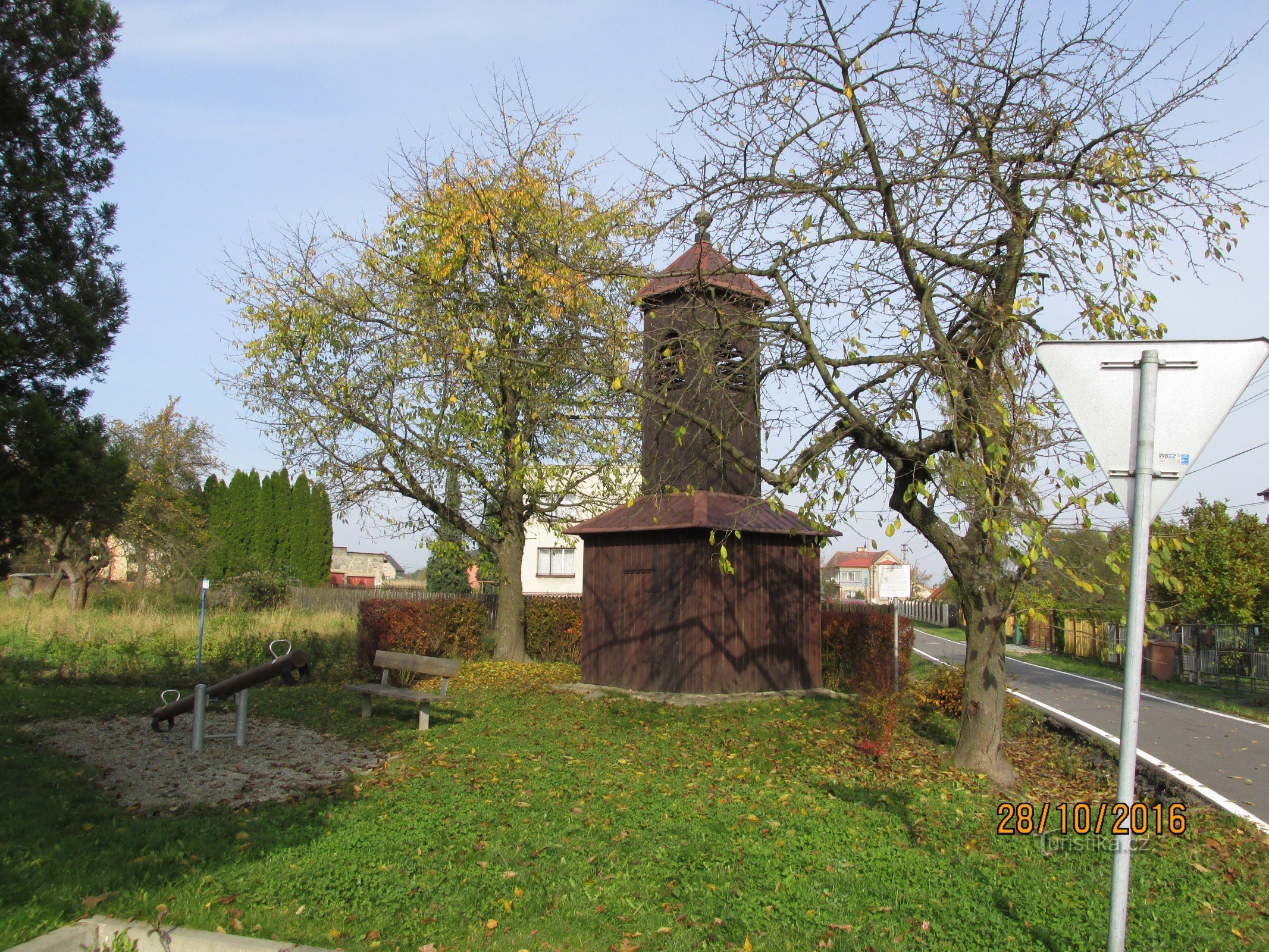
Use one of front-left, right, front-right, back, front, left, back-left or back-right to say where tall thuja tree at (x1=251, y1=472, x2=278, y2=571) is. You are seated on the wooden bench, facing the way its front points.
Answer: back-right

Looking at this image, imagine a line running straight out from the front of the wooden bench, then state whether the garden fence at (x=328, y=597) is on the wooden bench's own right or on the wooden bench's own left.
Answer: on the wooden bench's own right

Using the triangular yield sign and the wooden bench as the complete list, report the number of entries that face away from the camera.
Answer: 1

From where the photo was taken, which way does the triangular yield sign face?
away from the camera

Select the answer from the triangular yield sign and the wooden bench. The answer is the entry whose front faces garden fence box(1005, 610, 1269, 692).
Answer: the triangular yield sign

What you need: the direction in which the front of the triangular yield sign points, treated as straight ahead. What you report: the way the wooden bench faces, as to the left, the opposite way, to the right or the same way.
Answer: the opposite way

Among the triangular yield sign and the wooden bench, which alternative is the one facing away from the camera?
the triangular yield sign

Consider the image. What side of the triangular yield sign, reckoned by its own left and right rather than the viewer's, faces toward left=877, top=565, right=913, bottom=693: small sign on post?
front

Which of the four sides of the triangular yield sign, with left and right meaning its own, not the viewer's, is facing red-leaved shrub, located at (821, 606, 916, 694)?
front

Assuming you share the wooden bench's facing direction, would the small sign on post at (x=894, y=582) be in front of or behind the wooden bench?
behind

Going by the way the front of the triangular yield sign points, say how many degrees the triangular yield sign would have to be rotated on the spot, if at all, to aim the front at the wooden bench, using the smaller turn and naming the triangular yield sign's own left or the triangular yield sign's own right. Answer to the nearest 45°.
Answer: approximately 45° to the triangular yield sign's own left

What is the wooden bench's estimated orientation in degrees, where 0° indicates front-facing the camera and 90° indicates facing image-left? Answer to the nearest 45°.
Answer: approximately 45°
